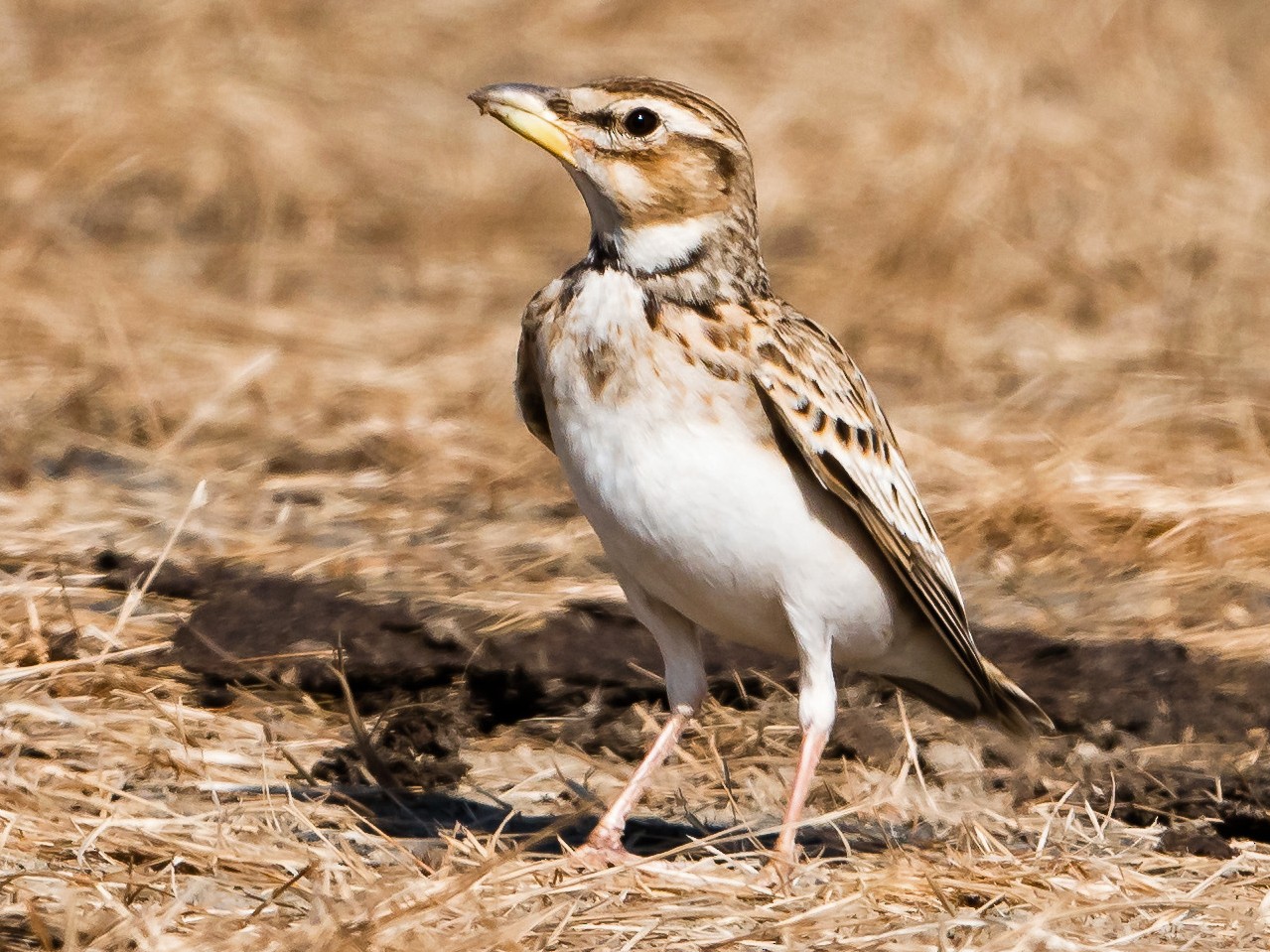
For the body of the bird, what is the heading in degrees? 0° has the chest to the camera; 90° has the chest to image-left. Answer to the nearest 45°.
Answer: approximately 45°
